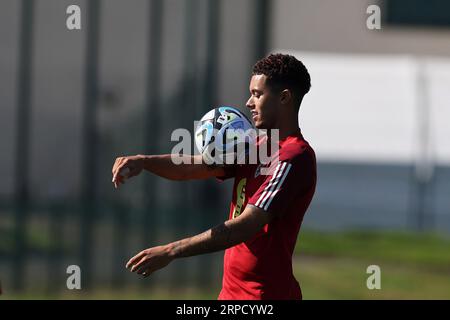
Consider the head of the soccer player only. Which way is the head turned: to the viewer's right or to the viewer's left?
to the viewer's left

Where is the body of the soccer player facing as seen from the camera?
to the viewer's left
